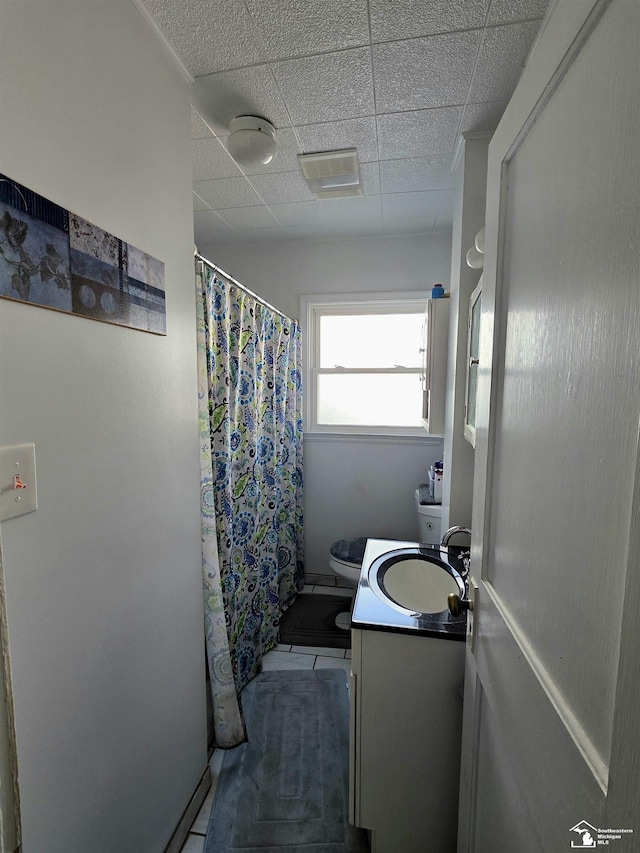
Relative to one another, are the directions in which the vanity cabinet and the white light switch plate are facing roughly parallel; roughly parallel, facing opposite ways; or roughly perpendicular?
roughly parallel, facing opposite ways

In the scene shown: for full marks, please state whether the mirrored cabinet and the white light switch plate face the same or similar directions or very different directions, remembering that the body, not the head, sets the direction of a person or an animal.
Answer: very different directions

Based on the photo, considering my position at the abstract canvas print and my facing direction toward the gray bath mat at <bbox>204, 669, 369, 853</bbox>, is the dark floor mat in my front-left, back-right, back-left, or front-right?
front-left

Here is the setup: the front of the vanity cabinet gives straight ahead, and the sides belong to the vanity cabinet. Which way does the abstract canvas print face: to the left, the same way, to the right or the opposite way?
the opposite way

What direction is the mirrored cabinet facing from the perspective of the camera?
to the viewer's left

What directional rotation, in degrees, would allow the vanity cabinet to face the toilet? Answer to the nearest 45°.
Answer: approximately 90° to its right

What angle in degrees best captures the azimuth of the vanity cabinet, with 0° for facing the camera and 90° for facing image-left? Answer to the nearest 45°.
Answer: approximately 90°

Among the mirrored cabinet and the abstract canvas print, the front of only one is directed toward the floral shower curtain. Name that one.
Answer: the mirrored cabinet
